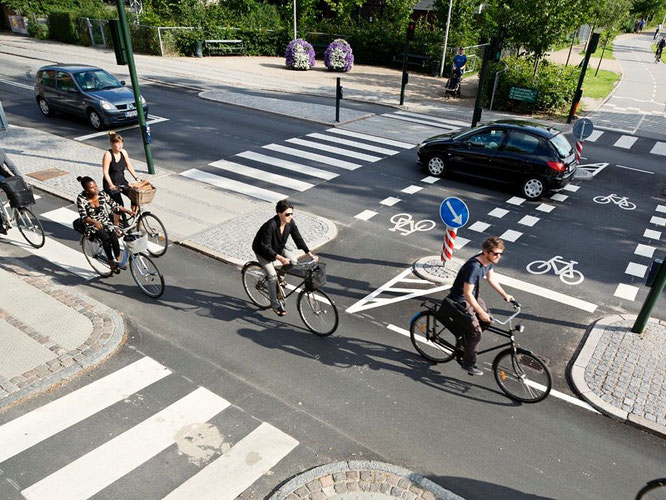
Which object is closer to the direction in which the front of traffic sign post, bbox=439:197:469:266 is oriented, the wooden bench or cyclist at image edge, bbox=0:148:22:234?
the cyclist at image edge

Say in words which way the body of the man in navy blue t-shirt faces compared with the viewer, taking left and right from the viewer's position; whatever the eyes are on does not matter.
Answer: facing the viewer and to the right of the viewer

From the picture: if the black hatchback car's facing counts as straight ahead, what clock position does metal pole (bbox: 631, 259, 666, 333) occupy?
The metal pole is roughly at 7 o'clock from the black hatchback car.

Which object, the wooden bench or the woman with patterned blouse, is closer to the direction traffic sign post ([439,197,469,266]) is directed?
the woman with patterned blouse

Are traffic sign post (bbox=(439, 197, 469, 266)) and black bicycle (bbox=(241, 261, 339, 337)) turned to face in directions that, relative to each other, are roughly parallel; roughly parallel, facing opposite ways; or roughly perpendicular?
roughly perpendicular

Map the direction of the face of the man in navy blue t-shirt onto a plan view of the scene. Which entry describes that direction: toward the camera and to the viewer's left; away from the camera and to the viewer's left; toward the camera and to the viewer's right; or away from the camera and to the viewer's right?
toward the camera and to the viewer's right

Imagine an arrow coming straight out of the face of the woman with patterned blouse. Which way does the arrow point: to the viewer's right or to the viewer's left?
to the viewer's right

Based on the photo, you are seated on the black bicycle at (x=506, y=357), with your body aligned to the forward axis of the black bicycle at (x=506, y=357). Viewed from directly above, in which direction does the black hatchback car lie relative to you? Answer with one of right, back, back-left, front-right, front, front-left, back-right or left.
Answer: back-left

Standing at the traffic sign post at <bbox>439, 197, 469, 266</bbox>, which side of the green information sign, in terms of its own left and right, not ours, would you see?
front

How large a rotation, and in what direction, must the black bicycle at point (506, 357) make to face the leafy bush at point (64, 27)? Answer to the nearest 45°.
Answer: approximately 180°

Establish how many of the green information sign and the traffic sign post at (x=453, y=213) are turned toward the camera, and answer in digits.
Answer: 2

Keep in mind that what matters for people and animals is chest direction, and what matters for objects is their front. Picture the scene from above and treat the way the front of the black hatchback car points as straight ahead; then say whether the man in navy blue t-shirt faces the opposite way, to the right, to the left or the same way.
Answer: the opposite way

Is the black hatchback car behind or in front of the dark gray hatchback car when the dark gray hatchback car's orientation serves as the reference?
in front
